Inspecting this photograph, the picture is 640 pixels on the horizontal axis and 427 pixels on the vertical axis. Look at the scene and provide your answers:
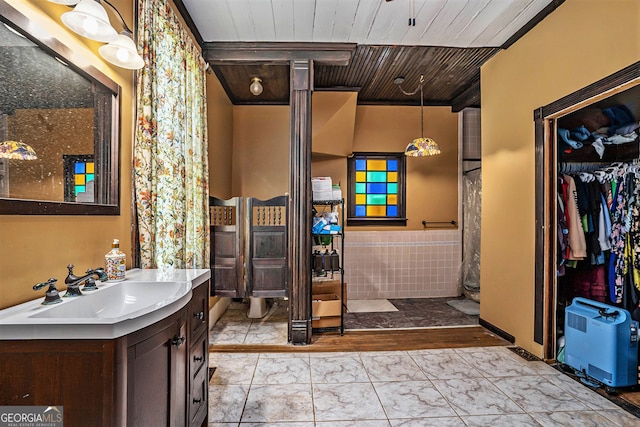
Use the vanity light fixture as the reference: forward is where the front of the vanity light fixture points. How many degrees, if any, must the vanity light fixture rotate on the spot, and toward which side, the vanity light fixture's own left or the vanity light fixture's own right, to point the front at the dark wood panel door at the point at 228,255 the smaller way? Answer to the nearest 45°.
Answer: approximately 90° to the vanity light fixture's own left

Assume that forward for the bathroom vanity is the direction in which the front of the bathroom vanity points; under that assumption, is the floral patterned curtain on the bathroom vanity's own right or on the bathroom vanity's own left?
on the bathroom vanity's own left

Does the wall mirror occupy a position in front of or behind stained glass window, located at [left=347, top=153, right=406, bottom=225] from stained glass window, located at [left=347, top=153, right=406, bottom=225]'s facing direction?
in front

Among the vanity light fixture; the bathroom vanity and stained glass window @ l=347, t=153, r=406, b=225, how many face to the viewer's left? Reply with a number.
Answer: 0

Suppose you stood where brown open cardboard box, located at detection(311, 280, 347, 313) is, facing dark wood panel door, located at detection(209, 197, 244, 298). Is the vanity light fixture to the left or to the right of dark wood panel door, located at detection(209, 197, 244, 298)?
left

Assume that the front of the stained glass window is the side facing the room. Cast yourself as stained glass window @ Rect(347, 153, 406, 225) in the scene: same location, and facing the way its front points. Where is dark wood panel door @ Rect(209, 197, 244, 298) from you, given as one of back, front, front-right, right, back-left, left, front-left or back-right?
front-right

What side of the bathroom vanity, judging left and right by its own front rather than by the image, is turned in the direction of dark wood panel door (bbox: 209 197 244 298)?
left

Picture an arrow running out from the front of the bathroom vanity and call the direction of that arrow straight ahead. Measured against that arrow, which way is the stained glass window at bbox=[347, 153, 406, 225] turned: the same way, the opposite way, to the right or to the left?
to the right

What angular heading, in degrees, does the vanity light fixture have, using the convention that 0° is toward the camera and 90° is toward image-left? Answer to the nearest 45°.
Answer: approximately 315°

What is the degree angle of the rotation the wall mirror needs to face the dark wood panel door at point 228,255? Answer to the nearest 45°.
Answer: approximately 90° to its left

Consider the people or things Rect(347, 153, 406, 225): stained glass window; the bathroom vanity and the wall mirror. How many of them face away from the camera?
0

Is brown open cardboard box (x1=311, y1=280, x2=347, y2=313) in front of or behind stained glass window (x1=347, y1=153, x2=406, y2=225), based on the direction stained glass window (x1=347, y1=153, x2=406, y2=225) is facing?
in front

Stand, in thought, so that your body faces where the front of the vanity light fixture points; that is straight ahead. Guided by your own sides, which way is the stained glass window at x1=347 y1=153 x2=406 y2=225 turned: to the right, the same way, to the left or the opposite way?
to the right

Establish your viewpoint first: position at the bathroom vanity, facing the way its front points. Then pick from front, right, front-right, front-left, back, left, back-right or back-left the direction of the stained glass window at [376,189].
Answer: left

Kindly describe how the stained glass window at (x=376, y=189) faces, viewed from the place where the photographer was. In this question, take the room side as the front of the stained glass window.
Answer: facing the viewer

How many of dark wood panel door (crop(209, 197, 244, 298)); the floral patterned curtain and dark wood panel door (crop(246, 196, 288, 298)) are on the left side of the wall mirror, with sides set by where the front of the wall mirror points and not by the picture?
3

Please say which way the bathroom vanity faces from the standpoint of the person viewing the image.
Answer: facing the viewer and to the right of the viewer

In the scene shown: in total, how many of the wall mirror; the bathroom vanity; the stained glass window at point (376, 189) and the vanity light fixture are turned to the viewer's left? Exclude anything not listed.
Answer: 0
